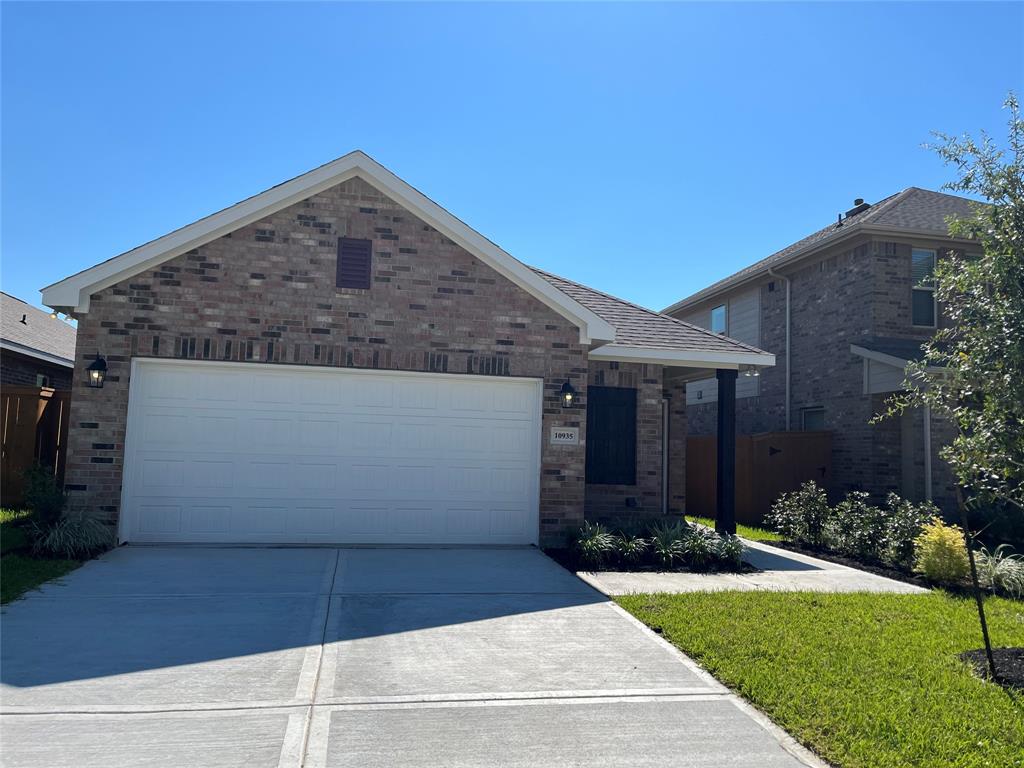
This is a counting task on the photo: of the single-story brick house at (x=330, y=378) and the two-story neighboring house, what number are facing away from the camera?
0

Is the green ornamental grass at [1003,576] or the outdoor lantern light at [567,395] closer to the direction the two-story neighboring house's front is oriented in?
the green ornamental grass

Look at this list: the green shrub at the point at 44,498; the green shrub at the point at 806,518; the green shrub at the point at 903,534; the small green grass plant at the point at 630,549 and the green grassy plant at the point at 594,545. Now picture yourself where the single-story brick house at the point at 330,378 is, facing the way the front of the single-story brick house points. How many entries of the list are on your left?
4

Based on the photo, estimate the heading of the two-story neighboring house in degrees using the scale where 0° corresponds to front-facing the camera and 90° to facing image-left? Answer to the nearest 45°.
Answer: approximately 315°

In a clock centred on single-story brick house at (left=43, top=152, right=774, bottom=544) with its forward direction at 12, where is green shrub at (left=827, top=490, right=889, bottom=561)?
The green shrub is roughly at 9 o'clock from the single-story brick house.

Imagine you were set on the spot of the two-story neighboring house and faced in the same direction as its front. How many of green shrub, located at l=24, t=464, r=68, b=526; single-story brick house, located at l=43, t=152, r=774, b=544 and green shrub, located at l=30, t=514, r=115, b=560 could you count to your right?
3

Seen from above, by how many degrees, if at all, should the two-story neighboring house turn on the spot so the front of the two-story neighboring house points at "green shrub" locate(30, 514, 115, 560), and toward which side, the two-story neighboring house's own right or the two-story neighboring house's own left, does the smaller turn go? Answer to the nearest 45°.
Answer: approximately 90° to the two-story neighboring house's own right

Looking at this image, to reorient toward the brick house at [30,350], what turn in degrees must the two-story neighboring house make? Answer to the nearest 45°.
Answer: approximately 135° to its right

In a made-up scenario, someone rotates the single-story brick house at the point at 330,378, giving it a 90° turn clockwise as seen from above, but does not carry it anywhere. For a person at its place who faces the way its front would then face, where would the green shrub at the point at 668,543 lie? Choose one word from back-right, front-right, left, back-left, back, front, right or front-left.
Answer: back

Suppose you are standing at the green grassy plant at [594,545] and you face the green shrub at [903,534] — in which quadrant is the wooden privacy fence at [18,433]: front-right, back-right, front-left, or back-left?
back-left

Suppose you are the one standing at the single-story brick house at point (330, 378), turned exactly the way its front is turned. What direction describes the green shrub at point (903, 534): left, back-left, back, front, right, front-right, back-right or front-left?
left

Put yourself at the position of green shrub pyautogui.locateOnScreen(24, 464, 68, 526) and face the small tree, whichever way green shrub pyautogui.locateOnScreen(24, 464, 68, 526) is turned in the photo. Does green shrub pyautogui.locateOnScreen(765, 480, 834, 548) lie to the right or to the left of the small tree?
left

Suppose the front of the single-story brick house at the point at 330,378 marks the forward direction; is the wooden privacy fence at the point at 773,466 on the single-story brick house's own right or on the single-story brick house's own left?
on the single-story brick house's own left

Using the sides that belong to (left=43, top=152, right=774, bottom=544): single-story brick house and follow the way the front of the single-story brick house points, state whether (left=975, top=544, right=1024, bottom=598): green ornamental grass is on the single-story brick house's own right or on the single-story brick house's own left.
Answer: on the single-story brick house's own left
